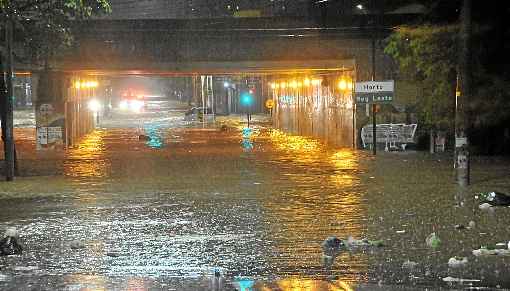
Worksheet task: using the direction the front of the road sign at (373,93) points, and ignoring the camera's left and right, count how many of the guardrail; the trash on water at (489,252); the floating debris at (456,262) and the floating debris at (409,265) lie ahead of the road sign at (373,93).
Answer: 3

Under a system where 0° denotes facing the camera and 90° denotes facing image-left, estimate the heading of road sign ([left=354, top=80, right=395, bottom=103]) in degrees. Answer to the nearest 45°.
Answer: approximately 0°

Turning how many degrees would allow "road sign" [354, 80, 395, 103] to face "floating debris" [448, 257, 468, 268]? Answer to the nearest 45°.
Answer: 0° — it already faces it

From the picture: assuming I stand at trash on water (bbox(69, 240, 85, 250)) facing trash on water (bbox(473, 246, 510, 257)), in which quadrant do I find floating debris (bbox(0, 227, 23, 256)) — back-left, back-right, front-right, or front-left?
back-right

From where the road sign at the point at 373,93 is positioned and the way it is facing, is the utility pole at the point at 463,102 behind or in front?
in front

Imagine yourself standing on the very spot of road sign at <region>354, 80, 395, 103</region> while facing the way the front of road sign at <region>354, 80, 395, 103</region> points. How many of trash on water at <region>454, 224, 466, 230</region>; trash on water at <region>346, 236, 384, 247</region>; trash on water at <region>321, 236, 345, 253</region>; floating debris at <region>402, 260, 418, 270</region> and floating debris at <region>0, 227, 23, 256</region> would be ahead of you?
5

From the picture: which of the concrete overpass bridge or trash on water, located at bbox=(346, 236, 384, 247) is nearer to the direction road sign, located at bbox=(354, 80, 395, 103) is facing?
the trash on water

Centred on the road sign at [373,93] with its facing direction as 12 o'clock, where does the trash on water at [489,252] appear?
The trash on water is roughly at 12 o'clock from the road sign.

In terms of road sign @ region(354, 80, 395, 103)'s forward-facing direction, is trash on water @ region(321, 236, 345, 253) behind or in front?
in front

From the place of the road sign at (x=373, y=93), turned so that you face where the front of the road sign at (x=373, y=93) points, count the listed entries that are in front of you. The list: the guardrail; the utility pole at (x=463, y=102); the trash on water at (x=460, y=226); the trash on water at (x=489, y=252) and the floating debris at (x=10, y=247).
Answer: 4

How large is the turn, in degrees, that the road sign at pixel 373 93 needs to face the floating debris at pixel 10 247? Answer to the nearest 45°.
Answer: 0° — it already faces it

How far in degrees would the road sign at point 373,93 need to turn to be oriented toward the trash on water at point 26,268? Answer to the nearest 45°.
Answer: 0° — it already faces it

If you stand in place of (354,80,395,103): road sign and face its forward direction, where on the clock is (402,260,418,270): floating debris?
The floating debris is roughly at 12 o'clock from the road sign.
